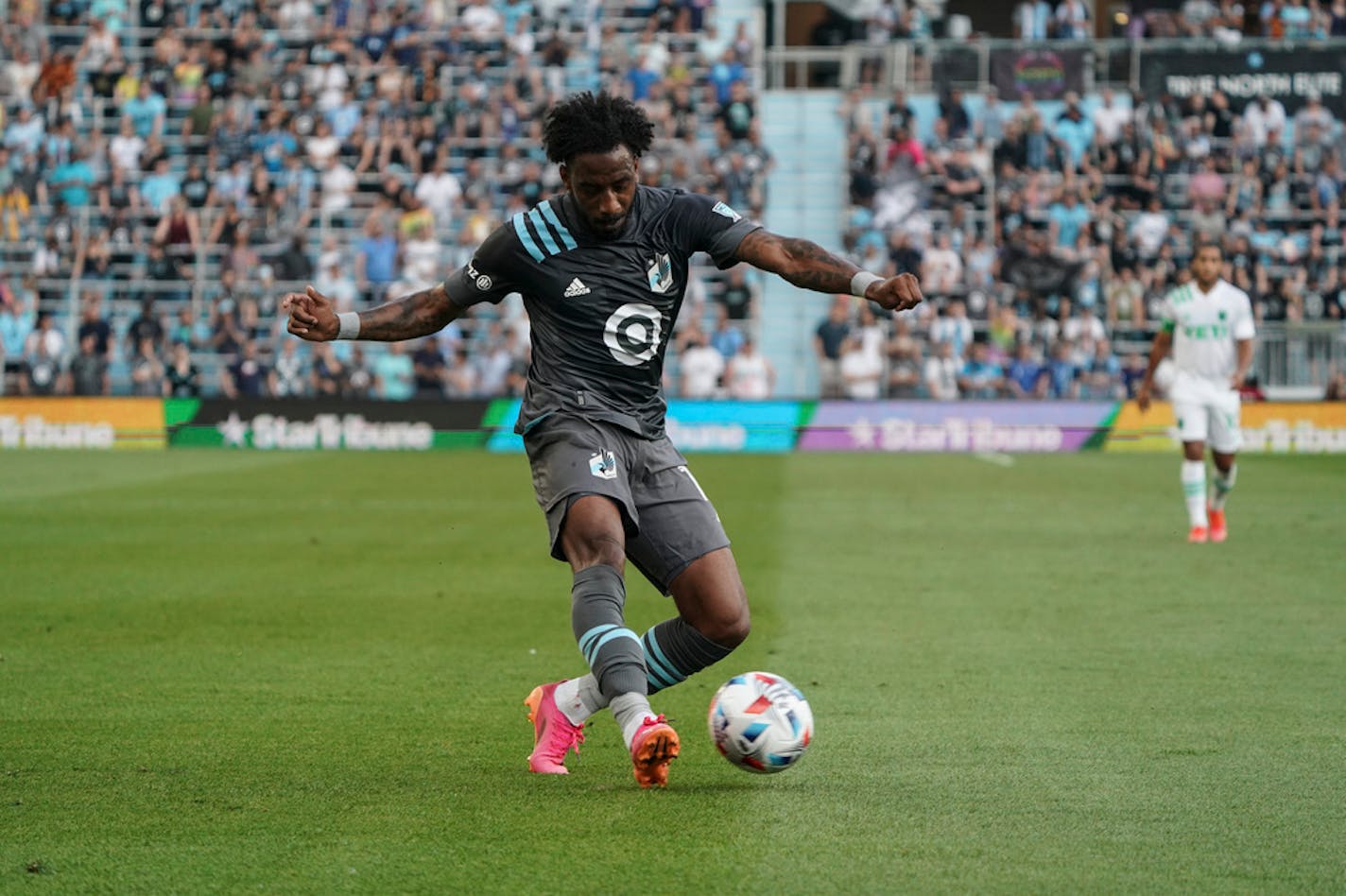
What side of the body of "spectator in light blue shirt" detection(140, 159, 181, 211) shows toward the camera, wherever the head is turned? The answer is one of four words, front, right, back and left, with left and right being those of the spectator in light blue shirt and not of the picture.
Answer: front

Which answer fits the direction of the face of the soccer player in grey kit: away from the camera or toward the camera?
toward the camera

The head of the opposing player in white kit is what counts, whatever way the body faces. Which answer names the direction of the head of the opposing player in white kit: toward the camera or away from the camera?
toward the camera

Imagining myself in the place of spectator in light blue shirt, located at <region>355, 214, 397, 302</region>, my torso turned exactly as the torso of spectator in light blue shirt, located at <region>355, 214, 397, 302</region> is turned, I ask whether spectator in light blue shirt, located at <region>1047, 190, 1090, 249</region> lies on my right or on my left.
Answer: on my left

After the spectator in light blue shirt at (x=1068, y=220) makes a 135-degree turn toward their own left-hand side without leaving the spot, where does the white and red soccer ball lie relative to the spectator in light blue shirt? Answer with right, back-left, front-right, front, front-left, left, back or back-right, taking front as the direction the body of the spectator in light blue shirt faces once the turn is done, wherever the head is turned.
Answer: back-right

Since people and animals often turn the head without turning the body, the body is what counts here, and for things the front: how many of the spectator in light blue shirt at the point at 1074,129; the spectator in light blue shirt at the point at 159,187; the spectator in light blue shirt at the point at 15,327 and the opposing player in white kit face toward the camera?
4

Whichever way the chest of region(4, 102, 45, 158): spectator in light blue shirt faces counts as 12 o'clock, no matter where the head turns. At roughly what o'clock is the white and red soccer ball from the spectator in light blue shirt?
The white and red soccer ball is roughly at 12 o'clock from the spectator in light blue shirt.

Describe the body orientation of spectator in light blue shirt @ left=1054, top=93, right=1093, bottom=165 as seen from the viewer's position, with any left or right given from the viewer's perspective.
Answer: facing the viewer

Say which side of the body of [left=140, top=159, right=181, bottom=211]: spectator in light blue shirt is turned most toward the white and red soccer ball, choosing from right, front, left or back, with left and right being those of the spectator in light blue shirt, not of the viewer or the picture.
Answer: front

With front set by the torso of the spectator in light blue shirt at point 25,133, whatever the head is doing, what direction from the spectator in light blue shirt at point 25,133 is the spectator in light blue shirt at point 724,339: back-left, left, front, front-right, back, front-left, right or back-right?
front-left

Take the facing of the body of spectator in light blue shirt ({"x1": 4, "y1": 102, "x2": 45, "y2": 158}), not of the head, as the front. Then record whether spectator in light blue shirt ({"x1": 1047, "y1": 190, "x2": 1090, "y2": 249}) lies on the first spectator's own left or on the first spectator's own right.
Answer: on the first spectator's own left

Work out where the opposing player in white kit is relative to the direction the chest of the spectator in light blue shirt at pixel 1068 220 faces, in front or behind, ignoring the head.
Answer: in front

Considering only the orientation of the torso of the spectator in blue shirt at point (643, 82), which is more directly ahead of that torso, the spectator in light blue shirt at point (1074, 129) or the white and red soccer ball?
the white and red soccer ball

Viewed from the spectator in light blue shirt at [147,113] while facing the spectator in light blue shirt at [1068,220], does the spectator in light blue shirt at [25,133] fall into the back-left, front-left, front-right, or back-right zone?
back-right

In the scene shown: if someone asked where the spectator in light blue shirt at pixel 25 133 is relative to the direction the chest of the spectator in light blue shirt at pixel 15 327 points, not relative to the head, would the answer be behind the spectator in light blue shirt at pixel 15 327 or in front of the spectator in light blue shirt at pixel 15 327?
behind

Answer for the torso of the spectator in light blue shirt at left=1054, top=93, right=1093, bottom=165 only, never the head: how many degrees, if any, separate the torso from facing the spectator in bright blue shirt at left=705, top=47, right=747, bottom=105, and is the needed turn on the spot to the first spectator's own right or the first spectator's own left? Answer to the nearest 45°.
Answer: approximately 90° to the first spectator's own right

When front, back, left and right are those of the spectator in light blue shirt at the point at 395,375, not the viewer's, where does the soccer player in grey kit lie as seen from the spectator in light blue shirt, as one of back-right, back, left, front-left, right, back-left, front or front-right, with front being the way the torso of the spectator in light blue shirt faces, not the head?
front

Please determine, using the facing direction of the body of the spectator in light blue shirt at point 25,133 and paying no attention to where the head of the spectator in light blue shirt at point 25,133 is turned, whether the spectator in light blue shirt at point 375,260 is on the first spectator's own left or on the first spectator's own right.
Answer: on the first spectator's own left

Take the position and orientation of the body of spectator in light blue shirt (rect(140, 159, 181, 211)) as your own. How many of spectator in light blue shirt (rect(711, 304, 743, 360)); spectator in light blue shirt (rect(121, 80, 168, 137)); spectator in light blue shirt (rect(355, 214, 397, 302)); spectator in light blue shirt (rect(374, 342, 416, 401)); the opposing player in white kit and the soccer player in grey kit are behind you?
1

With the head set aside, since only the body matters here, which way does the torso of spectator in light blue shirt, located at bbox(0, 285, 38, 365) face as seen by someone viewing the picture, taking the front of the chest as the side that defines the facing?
toward the camera
